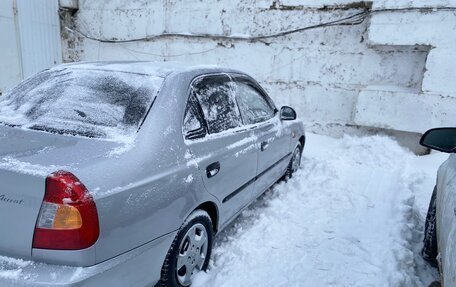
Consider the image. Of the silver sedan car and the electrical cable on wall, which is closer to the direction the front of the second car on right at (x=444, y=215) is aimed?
the electrical cable on wall

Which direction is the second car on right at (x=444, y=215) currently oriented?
away from the camera

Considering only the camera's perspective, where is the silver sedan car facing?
facing away from the viewer and to the right of the viewer

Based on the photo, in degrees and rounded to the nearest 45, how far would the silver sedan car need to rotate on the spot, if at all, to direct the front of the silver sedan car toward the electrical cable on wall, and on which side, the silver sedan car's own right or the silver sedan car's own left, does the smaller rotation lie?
0° — it already faces it
